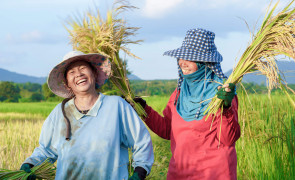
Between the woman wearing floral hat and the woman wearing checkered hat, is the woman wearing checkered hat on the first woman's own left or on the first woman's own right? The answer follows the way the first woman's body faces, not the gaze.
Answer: on the first woman's own left

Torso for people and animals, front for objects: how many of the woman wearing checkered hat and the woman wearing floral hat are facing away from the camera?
0

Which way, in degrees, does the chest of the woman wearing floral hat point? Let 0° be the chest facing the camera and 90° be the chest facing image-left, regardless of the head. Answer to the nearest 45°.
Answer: approximately 0°

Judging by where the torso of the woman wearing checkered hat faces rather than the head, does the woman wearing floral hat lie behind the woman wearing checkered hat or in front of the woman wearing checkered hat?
in front

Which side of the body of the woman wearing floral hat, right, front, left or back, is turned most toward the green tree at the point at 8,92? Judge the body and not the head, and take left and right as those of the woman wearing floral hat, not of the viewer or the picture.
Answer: back
